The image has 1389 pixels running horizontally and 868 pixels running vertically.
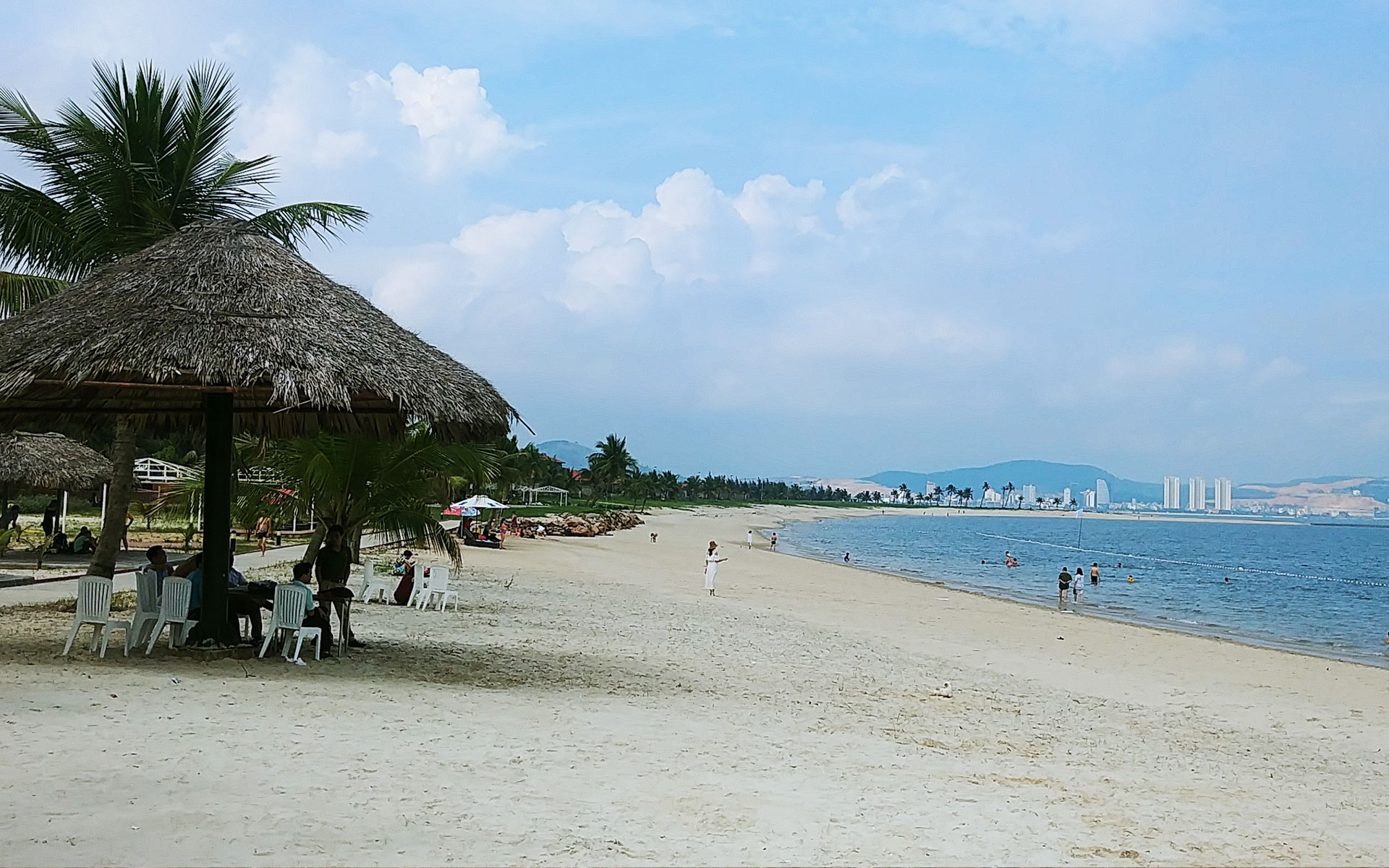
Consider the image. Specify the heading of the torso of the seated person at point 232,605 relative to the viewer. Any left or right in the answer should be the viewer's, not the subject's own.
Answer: facing to the right of the viewer

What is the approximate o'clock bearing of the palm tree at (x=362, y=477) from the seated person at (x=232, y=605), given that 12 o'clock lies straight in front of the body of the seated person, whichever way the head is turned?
The palm tree is roughly at 10 o'clock from the seated person.

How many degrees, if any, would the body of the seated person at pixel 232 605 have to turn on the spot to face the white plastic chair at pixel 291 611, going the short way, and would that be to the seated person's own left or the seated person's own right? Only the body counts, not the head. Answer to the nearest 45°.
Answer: approximately 45° to the seated person's own right
